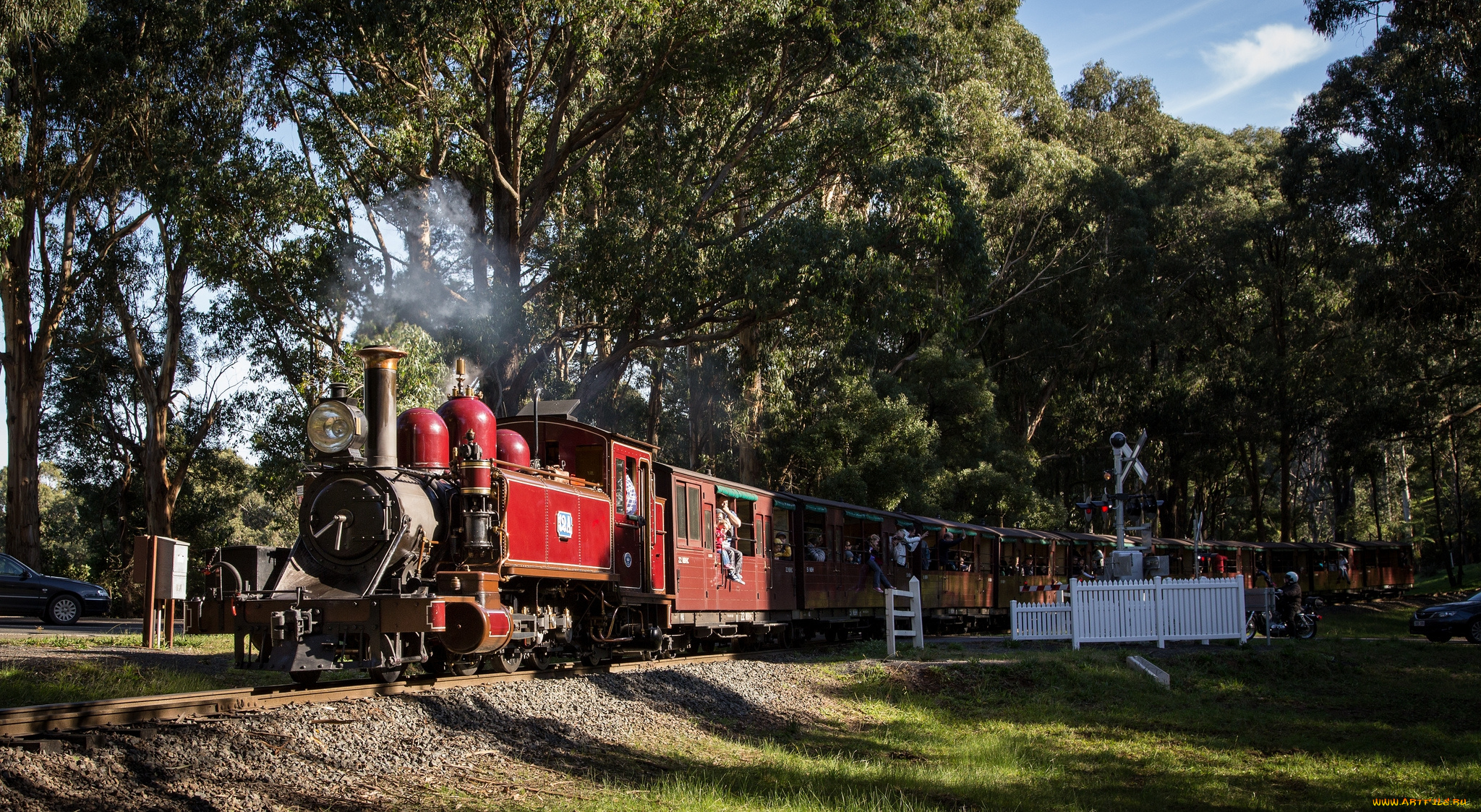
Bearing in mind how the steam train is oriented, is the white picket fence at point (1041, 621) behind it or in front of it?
behind

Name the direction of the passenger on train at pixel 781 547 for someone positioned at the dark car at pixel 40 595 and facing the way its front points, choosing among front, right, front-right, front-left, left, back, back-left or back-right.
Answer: front-right

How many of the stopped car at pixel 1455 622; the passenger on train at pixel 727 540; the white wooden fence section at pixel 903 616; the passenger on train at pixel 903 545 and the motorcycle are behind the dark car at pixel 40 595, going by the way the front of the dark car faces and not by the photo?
0

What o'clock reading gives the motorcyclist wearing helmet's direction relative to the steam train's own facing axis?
The motorcyclist wearing helmet is roughly at 6 o'clock from the steam train.

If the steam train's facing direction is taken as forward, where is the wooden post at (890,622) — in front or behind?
behind

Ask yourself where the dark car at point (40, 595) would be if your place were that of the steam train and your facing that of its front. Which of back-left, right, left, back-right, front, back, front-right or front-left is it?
right

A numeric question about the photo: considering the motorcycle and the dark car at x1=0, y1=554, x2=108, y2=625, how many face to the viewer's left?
1

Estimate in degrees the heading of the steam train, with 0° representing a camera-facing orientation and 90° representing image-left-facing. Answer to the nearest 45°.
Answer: approximately 45°

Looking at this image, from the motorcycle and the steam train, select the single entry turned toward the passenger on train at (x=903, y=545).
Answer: the motorcycle

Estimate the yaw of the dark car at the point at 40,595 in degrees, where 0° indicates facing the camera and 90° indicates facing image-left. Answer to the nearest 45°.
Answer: approximately 270°

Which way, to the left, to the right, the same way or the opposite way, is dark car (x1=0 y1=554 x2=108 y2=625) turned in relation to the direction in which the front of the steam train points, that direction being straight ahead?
the opposite way

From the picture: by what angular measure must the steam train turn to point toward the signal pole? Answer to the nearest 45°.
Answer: approximately 180°

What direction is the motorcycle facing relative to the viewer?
to the viewer's left

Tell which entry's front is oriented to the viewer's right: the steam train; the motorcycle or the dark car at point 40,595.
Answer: the dark car
